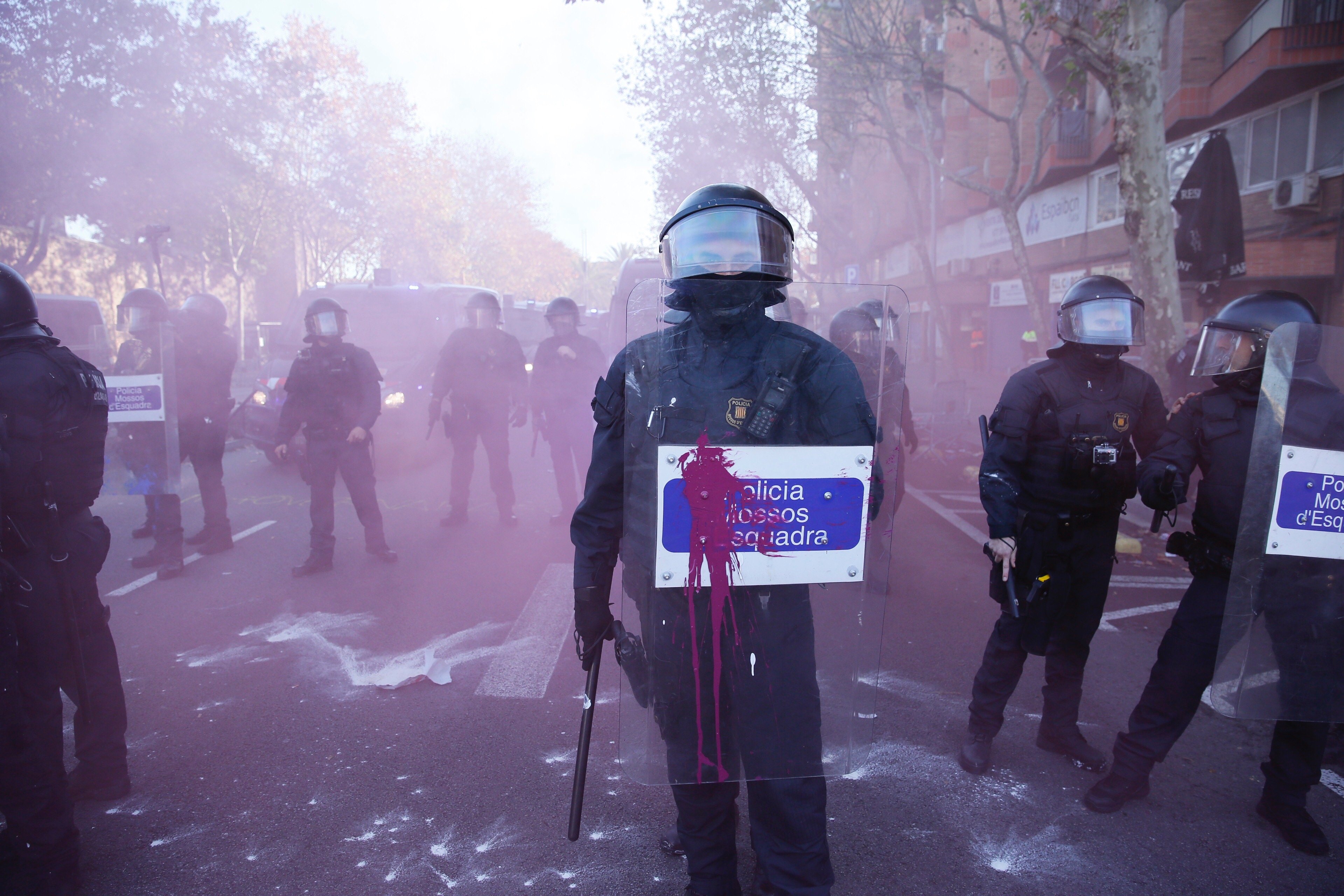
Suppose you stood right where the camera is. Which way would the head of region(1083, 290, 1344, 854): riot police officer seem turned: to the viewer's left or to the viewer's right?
to the viewer's left

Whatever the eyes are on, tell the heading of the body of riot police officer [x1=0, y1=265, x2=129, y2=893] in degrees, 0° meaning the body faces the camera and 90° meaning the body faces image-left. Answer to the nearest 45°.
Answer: approximately 135°

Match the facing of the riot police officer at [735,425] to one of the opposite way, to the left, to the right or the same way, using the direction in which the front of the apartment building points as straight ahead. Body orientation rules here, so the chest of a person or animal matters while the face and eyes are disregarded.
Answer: to the left

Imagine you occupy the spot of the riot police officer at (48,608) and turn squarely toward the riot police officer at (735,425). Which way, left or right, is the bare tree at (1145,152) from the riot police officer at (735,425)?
left

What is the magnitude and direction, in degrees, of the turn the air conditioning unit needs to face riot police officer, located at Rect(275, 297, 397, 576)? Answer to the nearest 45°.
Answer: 0° — it already faces them

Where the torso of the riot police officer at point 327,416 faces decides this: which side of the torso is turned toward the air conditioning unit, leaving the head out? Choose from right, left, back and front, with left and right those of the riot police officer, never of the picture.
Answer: left

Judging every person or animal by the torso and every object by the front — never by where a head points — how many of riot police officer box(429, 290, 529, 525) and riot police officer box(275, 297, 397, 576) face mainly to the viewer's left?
0

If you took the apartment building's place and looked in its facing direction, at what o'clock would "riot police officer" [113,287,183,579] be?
The riot police officer is roughly at 11 o'clock from the apartment building.

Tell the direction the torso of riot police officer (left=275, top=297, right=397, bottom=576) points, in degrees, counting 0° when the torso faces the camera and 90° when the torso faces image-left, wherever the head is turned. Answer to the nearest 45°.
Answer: approximately 0°

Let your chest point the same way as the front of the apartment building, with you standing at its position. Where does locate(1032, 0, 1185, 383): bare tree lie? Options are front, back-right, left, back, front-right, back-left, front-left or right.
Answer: front-left
